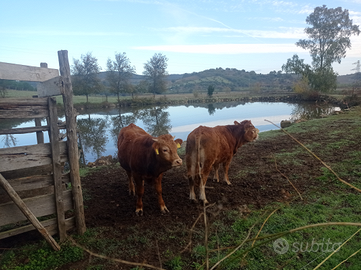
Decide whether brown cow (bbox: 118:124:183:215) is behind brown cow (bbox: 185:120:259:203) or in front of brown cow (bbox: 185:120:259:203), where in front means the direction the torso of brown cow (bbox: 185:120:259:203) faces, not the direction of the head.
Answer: behind

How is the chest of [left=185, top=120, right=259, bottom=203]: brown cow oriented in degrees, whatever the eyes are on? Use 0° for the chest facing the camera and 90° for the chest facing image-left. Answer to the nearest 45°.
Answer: approximately 225°

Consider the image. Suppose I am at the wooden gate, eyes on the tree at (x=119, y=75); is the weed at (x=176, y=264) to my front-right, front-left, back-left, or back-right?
back-right

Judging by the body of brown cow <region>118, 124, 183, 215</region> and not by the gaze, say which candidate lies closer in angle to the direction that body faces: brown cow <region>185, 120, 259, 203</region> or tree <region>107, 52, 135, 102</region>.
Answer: the brown cow

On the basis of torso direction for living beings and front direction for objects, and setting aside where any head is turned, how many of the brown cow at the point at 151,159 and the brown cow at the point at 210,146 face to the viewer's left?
0

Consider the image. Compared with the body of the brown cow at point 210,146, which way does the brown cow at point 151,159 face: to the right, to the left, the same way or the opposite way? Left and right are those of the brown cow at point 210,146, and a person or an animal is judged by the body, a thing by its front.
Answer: to the right

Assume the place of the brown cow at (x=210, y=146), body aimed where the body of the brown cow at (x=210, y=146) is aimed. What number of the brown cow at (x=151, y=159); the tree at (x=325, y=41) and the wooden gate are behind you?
2

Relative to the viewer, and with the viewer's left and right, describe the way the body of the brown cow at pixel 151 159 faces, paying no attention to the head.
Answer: facing the viewer and to the right of the viewer

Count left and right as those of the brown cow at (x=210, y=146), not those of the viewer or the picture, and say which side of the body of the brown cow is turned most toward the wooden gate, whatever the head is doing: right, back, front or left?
back

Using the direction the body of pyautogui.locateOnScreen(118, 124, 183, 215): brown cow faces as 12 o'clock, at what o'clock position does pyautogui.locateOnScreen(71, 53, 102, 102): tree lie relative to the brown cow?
The tree is roughly at 7 o'clock from the brown cow.

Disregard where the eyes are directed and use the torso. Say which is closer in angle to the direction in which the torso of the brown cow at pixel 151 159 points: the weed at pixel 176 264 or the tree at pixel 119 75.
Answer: the weed

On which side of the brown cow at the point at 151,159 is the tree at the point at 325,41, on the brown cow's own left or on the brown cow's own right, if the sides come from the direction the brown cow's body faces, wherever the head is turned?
on the brown cow's own left

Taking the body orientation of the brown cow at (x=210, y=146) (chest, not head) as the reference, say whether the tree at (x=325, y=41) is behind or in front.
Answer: in front

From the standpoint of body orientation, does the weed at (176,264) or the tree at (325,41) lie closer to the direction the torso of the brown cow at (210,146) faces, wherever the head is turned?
the tree

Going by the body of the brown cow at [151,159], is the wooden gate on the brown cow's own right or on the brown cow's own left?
on the brown cow's own right
